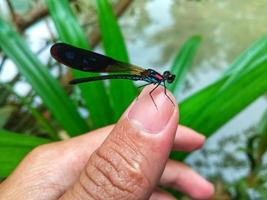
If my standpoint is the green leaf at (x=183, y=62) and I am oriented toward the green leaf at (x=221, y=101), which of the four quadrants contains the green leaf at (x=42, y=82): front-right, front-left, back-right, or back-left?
back-right

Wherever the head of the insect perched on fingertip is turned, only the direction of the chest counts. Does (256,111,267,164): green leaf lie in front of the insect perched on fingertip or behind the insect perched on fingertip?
in front

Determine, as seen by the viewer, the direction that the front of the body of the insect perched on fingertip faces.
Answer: to the viewer's right
